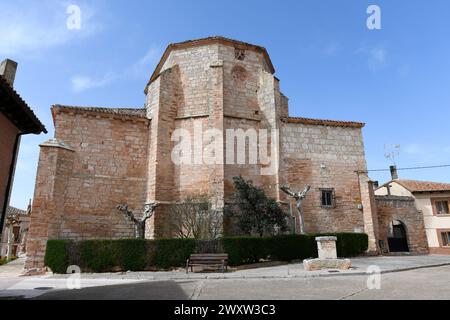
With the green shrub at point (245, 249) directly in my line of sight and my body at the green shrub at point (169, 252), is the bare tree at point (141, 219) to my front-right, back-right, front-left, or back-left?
back-left

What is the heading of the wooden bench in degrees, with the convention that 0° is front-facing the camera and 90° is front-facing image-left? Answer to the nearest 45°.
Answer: approximately 0°

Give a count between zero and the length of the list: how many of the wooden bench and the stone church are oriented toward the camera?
1

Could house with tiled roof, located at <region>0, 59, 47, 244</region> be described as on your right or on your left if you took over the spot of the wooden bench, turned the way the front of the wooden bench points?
on your right

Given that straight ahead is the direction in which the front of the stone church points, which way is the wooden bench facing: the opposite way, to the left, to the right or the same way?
the opposite way

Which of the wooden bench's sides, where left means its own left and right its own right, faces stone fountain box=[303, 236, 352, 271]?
left

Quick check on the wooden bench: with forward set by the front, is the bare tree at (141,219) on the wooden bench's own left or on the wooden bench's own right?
on the wooden bench's own right

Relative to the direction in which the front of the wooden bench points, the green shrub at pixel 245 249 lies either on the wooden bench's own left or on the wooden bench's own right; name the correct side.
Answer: on the wooden bench's own left

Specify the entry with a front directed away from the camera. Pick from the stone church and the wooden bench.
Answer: the stone church

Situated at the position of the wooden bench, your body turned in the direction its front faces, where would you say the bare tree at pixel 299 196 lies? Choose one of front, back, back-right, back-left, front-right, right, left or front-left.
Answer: back-left
